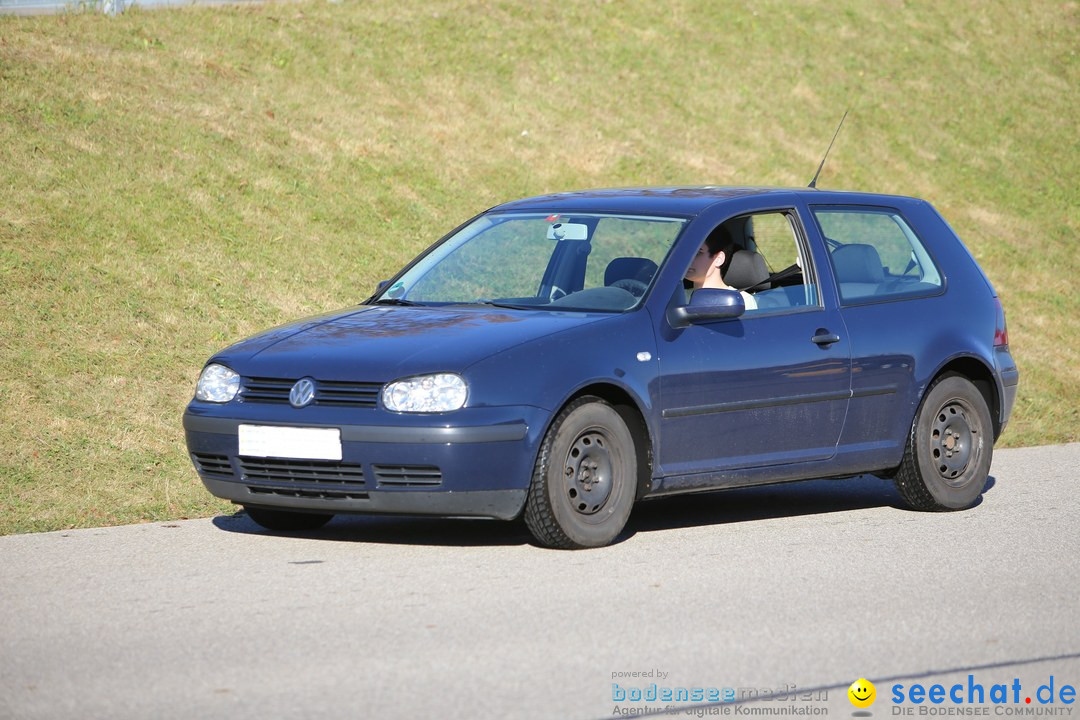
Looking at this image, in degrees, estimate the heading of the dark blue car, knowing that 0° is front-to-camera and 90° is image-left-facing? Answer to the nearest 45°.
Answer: approximately 45°
